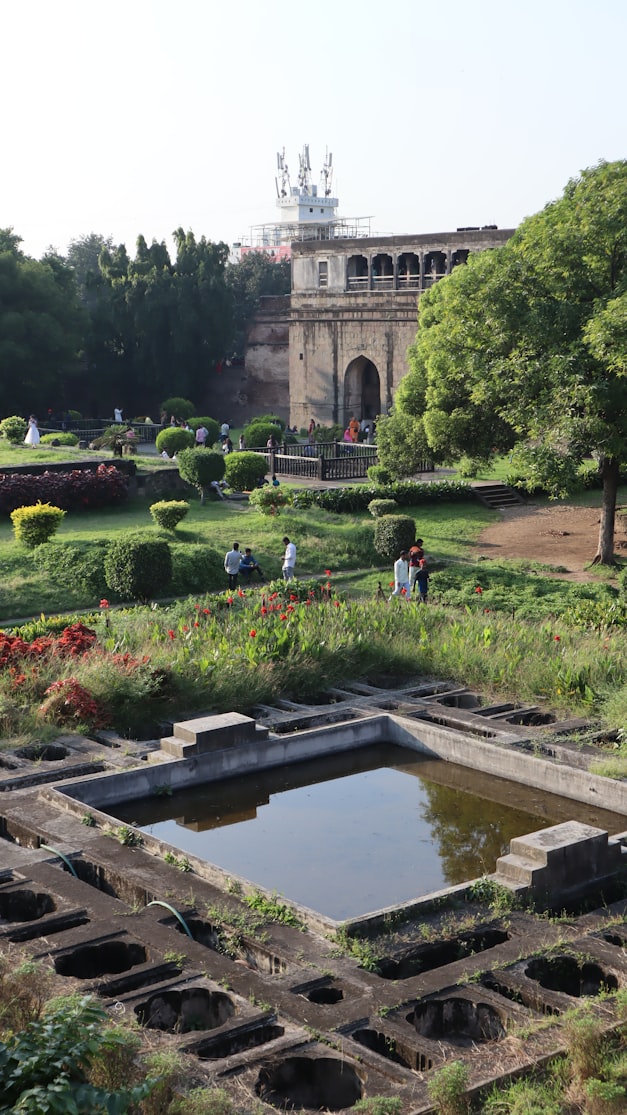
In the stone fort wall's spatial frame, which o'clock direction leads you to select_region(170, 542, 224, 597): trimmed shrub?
The trimmed shrub is roughly at 12 o'clock from the stone fort wall.

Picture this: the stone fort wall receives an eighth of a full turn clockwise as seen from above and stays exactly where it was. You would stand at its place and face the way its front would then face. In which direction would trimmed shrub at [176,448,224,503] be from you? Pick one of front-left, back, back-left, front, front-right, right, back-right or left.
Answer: front-left

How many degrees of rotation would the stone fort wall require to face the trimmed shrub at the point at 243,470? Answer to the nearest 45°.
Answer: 0° — it already faces it

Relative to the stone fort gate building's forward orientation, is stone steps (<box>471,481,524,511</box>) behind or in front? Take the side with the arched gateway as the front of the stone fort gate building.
in front

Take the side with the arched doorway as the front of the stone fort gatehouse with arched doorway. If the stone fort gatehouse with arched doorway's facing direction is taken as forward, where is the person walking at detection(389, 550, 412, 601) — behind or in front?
in front

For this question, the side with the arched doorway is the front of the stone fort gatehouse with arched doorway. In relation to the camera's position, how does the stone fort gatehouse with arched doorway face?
facing the viewer

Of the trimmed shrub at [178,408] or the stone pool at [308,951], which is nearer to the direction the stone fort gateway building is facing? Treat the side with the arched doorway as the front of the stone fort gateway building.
the stone pool

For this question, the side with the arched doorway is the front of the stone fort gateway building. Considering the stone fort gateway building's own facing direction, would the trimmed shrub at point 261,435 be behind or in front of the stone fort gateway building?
in front

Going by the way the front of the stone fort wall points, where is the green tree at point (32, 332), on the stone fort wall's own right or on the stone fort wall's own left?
on the stone fort wall's own right

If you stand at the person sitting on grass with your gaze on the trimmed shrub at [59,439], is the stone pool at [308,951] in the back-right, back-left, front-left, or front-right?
back-left

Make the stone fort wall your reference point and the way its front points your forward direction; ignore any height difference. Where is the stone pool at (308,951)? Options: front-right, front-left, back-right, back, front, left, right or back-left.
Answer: front

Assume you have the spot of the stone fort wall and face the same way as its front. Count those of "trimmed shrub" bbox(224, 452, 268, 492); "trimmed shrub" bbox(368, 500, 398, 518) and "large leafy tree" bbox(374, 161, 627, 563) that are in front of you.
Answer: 3

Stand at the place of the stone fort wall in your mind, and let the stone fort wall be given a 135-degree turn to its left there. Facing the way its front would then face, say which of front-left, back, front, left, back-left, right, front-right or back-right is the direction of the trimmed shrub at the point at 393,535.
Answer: back-right

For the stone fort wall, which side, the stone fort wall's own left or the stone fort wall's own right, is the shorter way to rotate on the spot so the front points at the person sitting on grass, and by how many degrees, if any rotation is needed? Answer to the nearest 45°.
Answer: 0° — it already faces them

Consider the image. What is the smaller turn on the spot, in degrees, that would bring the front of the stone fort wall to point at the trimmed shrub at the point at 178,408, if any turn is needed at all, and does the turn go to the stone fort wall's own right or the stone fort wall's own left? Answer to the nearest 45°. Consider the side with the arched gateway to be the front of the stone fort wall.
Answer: approximately 90° to the stone fort wall's own right
